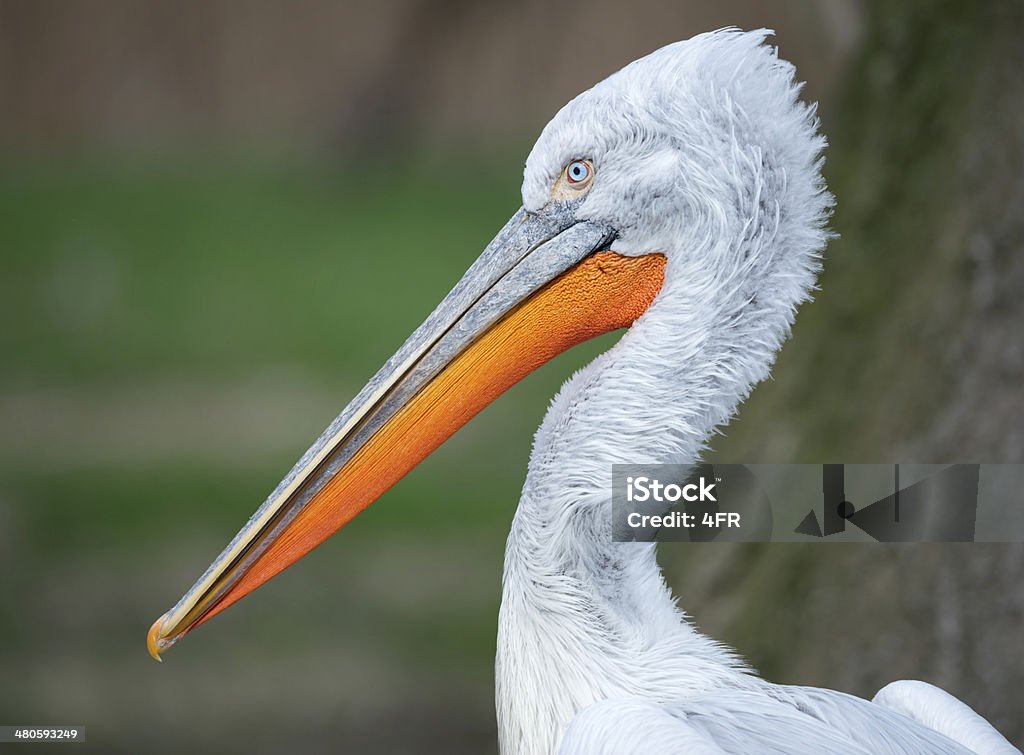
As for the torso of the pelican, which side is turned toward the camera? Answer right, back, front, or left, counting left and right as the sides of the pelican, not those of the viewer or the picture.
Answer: left
